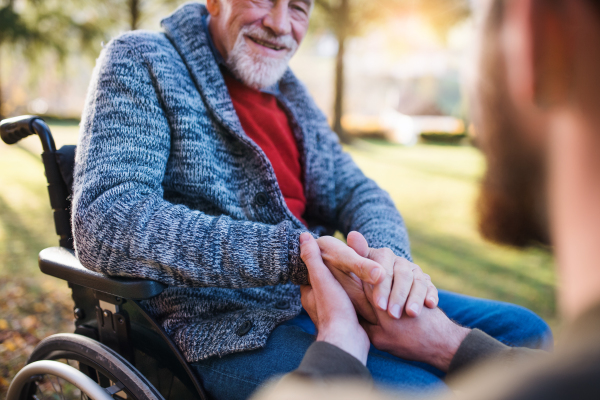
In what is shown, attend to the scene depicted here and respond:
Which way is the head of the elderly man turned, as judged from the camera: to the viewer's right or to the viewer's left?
to the viewer's right

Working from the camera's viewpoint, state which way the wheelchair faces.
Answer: facing the viewer and to the right of the viewer

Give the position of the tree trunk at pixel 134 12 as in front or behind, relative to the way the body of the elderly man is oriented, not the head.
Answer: behind

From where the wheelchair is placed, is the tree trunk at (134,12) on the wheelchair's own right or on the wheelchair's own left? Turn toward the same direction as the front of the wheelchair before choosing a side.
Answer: on the wheelchair's own left
